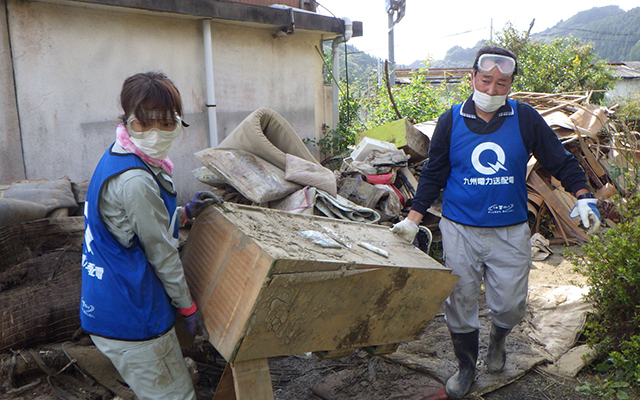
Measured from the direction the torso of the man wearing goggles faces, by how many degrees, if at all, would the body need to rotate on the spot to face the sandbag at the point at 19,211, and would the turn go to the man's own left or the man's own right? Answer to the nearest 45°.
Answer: approximately 90° to the man's own right

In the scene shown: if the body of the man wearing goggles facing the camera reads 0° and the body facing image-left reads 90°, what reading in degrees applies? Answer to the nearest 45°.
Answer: approximately 0°

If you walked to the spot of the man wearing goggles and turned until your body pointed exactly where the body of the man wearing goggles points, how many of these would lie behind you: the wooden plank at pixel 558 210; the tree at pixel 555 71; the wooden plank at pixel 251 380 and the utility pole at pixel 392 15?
3

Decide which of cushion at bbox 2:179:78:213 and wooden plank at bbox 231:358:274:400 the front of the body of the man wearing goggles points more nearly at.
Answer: the wooden plank

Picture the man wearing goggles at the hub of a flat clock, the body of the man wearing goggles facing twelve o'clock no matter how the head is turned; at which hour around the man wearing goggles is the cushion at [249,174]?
The cushion is roughly at 4 o'clock from the man wearing goggles.

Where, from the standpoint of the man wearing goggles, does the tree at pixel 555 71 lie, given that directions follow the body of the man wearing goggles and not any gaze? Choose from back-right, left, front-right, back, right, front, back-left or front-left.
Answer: back

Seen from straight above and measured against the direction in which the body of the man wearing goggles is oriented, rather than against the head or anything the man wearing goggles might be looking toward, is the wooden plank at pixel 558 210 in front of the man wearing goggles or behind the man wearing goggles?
behind

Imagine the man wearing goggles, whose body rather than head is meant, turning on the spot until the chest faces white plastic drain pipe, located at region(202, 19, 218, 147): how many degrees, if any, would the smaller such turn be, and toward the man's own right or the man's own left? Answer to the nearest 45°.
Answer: approximately 135° to the man's own right

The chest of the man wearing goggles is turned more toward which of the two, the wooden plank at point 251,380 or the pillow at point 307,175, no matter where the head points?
the wooden plank
